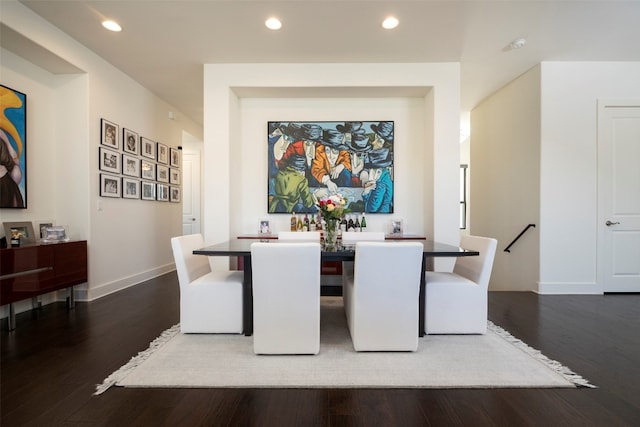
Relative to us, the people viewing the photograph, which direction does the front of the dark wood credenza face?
facing the viewer and to the right of the viewer

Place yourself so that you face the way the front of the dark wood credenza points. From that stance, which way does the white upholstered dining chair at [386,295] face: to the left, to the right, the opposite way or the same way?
to the left

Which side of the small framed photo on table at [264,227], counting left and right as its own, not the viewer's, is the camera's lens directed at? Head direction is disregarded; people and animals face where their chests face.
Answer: front

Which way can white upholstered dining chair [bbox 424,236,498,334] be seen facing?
to the viewer's left

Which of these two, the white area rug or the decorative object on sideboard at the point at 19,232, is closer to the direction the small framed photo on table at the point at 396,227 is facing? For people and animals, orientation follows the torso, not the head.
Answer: the white area rug

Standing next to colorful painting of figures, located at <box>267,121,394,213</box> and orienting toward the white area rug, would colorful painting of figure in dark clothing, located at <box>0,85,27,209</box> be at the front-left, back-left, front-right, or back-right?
front-right

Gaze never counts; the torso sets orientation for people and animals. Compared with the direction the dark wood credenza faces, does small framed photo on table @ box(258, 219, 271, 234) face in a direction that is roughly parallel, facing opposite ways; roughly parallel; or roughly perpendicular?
roughly perpendicular

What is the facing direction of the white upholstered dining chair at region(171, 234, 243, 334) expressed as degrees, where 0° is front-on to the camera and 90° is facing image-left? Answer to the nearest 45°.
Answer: approximately 270°

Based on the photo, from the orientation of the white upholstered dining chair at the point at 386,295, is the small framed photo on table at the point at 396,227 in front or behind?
in front

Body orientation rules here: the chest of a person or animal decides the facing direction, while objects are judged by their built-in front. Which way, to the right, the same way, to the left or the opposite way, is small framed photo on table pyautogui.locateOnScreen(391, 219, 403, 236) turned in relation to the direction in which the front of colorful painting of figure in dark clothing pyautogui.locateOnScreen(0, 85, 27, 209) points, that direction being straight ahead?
to the right

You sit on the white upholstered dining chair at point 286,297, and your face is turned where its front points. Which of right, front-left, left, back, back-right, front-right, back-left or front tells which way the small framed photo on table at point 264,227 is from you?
front

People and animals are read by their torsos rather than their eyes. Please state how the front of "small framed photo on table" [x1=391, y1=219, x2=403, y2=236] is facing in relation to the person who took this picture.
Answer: facing the viewer

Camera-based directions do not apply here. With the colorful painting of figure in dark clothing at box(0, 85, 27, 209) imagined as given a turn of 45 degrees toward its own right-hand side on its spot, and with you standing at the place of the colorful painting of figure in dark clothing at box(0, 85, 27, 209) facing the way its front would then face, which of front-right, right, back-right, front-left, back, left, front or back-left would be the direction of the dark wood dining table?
front-left

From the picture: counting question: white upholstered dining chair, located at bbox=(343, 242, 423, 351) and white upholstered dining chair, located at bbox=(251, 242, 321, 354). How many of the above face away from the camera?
2

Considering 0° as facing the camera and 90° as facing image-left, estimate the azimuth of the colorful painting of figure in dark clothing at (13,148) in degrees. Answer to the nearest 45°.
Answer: approximately 315°

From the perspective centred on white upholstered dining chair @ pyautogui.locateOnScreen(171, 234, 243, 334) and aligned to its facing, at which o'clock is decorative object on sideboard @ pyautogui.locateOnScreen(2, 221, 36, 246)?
The decorative object on sideboard is roughly at 7 o'clock from the white upholstered dining chair.

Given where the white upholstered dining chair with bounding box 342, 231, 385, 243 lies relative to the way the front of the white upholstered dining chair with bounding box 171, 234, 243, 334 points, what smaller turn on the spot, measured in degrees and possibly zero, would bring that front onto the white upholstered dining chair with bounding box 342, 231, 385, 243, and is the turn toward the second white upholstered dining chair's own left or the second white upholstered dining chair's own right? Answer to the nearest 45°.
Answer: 0° — it already faces it

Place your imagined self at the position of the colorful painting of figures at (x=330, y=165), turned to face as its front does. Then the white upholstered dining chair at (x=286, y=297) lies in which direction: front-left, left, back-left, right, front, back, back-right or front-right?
front

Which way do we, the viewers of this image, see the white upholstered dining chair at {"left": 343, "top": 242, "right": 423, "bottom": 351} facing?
facing away from the viewer

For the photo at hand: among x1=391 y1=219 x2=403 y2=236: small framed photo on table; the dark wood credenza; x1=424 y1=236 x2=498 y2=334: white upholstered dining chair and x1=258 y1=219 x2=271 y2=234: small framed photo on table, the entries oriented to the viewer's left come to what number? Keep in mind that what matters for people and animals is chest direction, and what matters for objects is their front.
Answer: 1

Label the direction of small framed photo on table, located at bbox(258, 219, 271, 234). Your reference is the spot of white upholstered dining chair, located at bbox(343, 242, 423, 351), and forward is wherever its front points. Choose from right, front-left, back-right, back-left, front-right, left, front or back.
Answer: front-left

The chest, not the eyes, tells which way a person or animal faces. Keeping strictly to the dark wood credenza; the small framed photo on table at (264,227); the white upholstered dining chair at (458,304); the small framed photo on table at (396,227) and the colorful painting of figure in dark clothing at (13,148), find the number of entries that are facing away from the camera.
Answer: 0

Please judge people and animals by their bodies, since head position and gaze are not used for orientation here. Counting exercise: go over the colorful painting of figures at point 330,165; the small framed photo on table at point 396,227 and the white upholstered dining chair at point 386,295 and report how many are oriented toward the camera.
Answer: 2

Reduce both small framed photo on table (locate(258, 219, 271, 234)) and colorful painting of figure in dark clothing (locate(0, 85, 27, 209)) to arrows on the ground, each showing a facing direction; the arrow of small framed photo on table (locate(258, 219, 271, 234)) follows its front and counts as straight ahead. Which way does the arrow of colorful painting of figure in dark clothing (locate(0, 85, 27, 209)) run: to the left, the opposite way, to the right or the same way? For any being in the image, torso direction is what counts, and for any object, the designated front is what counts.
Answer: to the left
